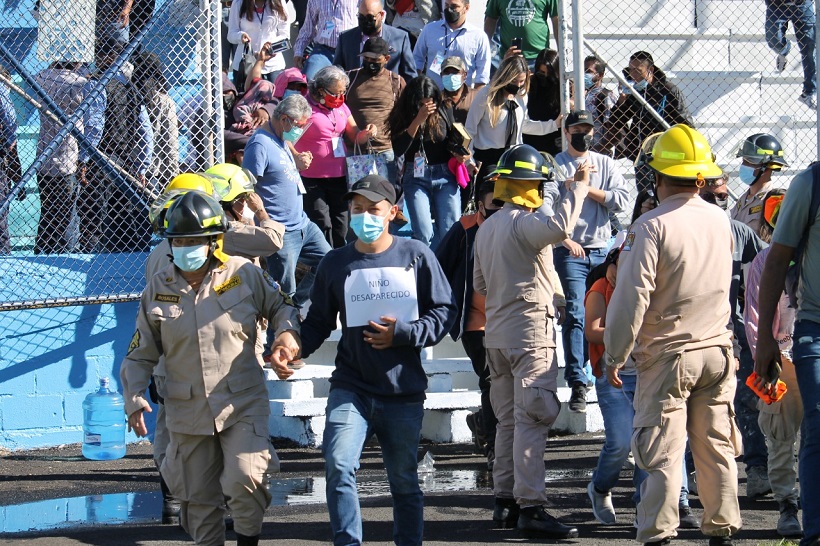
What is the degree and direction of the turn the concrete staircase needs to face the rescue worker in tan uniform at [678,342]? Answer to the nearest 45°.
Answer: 0° — it already faces them

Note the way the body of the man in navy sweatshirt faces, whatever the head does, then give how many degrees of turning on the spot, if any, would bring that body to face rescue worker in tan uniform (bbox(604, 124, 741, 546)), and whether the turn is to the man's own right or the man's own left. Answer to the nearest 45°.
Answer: approximately 90° to the man's own left

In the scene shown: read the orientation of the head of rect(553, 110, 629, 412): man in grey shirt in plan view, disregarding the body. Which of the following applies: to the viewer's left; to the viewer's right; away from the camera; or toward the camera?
toward the camera

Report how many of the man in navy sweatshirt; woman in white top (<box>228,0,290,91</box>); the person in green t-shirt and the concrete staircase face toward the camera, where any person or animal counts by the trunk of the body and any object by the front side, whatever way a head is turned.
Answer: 4

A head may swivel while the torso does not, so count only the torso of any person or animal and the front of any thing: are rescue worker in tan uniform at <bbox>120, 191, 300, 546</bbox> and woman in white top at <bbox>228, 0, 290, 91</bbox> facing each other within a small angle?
no

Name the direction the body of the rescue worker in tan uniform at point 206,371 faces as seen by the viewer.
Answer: toward the camera

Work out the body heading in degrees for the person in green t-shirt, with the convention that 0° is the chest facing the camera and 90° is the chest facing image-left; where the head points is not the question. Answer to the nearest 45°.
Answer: approximately 0°

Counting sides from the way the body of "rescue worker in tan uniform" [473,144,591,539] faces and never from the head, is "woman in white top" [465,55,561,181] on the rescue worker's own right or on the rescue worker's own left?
on the rescue worker's own left

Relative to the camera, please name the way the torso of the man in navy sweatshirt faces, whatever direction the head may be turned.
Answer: toward the camera

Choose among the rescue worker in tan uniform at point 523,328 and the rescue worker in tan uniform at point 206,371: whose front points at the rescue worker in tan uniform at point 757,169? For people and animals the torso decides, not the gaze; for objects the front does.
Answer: the rescue worker in tan uniform at point 523,328

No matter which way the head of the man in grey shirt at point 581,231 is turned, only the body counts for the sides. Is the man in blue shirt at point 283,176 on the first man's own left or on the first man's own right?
on the first man's own right

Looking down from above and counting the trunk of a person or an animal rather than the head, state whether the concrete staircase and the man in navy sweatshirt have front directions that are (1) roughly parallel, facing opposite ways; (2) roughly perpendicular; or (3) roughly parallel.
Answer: roughly parallel

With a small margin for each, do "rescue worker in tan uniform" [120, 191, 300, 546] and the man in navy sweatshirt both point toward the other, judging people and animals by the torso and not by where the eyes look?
no

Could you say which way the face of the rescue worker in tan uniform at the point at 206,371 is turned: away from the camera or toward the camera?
toward the camera

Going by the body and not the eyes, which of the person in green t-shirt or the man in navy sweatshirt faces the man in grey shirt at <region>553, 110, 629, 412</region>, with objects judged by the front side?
the person in green t-shirt

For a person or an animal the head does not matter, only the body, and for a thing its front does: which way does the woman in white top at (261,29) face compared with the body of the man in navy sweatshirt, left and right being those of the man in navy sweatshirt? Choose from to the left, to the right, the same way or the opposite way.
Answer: the same way

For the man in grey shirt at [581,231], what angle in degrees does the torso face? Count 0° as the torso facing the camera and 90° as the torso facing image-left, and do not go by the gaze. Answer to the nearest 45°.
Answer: approximately 0°

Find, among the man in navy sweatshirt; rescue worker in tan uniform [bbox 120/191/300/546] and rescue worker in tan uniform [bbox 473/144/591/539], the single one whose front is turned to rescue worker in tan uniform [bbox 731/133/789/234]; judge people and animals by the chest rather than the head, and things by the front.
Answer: rescue worker in tan uniform [bbox 473/144/591/539]

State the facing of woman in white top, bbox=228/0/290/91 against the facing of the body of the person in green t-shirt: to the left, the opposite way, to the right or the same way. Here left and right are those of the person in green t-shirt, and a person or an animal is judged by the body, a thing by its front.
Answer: the same way

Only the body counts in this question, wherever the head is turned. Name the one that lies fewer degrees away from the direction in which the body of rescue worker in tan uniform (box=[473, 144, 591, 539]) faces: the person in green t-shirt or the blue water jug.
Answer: the person in green t-shirt
